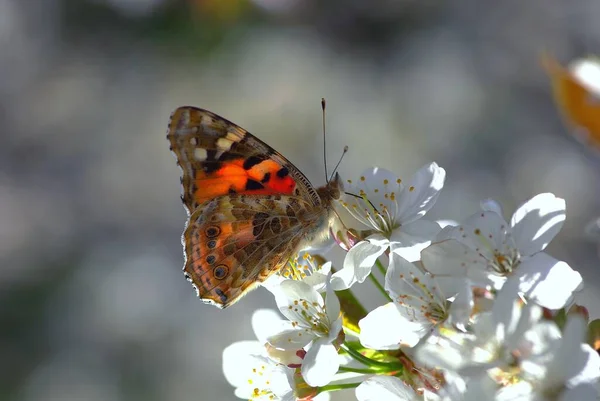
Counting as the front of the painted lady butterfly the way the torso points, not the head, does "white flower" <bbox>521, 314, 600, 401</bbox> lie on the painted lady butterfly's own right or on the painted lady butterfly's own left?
on the painted lady butterfly's own right

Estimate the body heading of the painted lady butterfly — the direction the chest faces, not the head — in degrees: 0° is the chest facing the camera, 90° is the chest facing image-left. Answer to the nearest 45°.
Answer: approximately 270°
